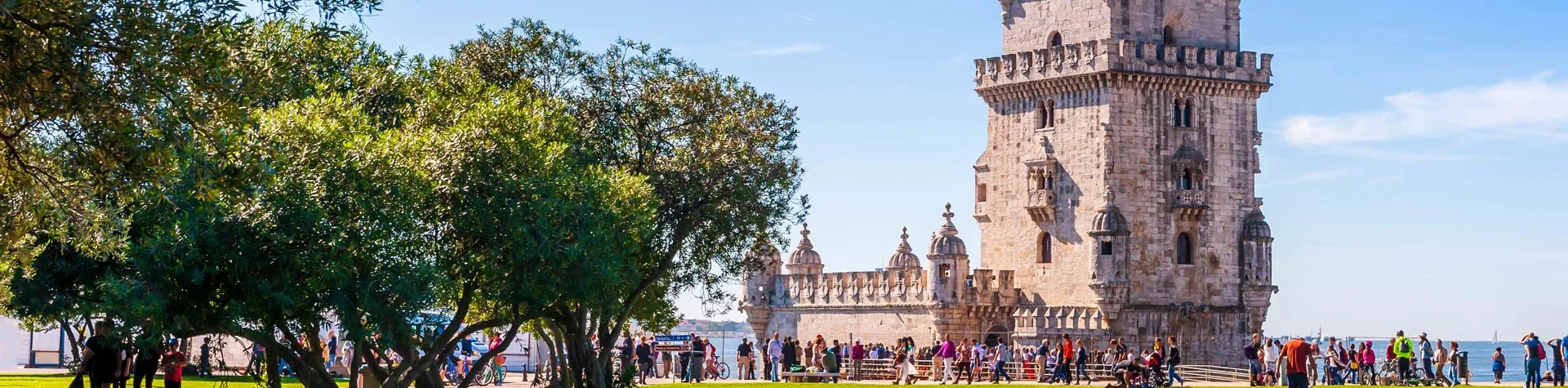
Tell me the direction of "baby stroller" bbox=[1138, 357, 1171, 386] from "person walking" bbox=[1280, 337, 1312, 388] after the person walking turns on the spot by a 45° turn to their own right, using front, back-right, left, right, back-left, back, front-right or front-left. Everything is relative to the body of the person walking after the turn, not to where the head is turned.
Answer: left

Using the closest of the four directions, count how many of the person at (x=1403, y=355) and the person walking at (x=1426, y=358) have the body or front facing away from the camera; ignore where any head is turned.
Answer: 1

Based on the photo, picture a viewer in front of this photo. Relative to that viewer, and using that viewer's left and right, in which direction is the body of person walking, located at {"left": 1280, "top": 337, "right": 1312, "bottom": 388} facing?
facing away from the viewer

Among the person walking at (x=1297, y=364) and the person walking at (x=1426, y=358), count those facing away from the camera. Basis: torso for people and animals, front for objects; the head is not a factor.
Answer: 1
